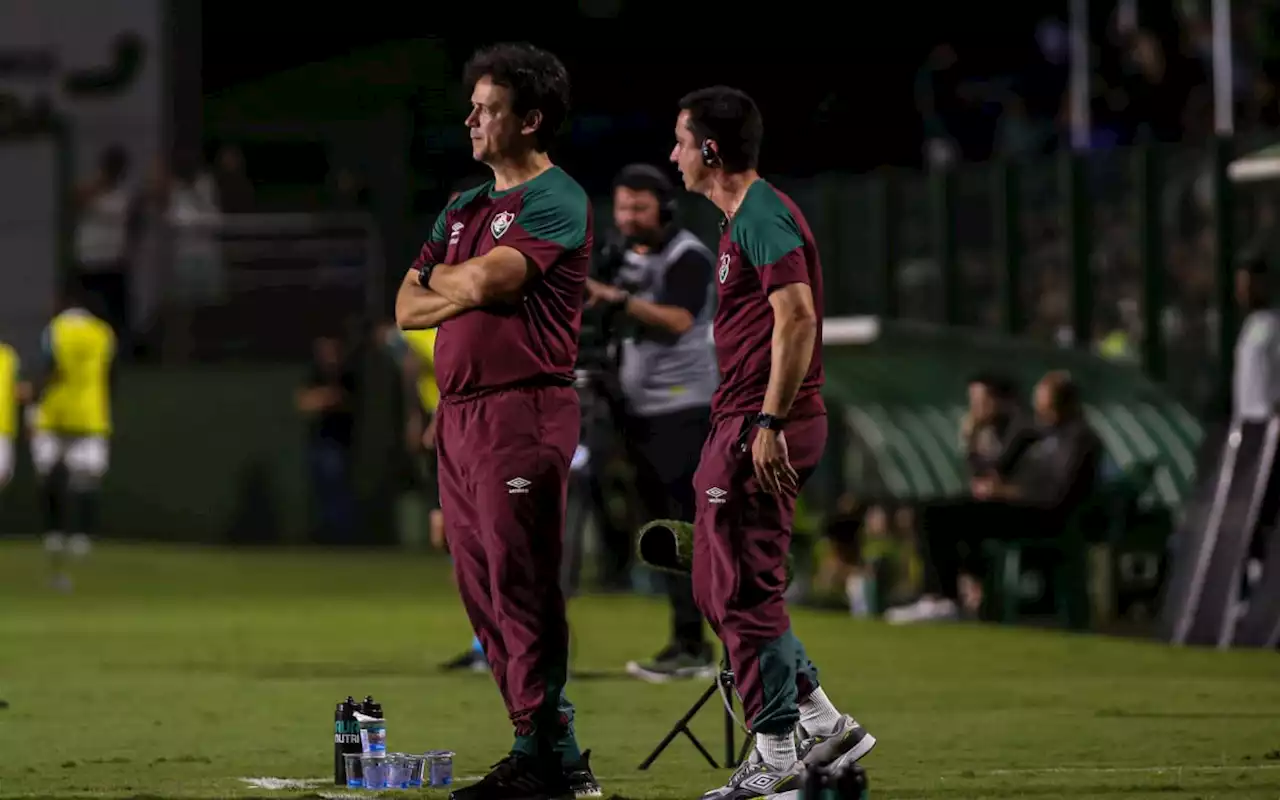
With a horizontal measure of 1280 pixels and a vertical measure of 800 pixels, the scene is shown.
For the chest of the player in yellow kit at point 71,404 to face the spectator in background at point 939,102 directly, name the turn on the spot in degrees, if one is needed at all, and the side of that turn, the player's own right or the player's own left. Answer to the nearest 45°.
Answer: approximately 90° to the player's own right

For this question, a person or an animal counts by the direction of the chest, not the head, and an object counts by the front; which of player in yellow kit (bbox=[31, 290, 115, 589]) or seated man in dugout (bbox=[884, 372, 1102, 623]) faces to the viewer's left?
the seated man in dugout

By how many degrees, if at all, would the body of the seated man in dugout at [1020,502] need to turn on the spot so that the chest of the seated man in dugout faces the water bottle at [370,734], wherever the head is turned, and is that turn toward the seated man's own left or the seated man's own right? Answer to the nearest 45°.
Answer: approximately 90° to the seated man's own left

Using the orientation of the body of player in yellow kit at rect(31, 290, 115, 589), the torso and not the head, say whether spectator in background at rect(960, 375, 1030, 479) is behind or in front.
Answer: behind

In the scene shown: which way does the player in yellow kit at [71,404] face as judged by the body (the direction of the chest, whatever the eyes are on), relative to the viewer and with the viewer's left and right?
facing away from the viewer

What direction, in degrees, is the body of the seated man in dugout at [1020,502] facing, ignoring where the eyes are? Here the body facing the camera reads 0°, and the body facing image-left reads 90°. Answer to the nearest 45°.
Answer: approximately 90°

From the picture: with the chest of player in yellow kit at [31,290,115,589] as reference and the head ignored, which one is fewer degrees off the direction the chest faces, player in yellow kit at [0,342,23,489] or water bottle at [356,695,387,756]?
the player in yellow kit

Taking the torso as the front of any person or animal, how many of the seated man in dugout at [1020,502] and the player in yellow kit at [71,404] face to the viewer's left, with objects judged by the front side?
1

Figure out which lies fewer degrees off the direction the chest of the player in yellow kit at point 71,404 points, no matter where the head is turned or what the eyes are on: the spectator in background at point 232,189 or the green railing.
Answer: the spectator in background

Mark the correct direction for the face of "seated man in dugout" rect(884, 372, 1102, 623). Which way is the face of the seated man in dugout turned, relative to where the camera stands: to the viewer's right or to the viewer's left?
to the viewer's left

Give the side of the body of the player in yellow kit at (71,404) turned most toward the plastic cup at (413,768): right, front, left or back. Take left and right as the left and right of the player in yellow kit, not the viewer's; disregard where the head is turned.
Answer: back
